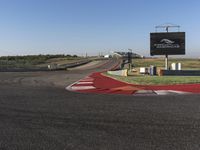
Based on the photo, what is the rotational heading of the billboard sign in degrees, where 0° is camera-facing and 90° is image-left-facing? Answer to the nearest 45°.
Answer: approximately 0°
